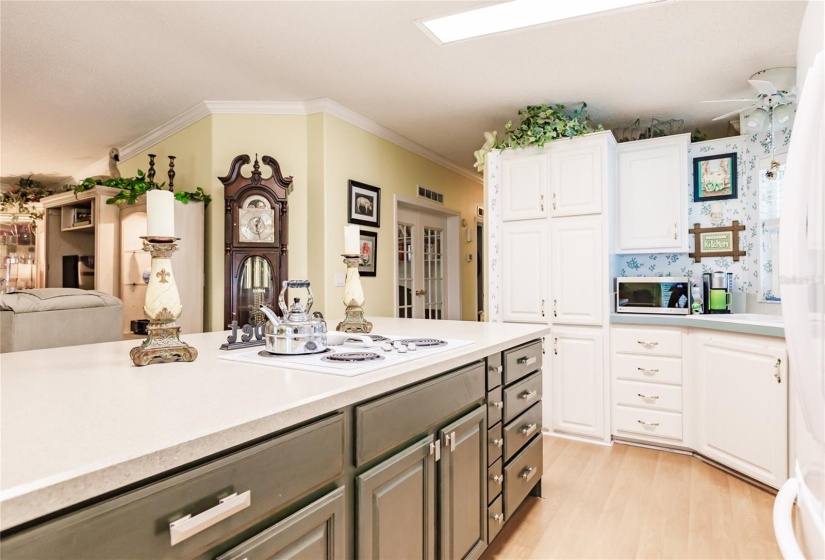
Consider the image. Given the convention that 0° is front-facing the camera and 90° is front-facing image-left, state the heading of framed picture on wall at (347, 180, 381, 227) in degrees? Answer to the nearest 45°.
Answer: approximately 315°

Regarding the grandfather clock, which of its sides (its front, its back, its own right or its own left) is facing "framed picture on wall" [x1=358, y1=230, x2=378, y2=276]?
left

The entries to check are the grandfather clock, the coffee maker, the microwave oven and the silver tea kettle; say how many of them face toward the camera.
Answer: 3

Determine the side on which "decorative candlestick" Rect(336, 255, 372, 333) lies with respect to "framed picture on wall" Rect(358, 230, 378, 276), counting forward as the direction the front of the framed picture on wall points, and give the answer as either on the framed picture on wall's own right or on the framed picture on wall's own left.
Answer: on the framed picture on wall's own right

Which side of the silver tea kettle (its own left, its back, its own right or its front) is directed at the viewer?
left

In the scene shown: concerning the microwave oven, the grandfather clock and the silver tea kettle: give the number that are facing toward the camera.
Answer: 2

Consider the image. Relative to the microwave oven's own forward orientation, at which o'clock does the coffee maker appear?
The coffee maker is roughly at 8 o'clock from the microwave oven.

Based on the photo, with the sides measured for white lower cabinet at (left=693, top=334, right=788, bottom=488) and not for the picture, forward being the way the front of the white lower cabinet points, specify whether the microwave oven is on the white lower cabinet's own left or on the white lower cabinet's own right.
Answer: on the white lower cabinet's own right

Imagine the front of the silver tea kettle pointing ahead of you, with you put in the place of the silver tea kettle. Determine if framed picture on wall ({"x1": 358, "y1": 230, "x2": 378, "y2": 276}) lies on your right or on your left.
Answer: on your right
